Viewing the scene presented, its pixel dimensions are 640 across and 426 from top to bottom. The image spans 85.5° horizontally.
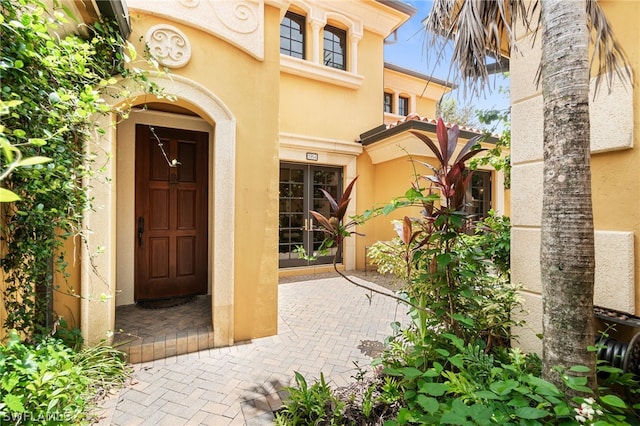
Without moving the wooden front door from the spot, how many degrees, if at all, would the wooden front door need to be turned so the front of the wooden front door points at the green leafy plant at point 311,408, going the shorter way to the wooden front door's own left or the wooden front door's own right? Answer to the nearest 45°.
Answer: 0° — it already faces it

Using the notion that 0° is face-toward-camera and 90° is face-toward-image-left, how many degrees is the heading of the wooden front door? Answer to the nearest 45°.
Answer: approximately 0°

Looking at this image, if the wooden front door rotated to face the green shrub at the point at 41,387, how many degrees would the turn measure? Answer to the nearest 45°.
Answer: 0° — it already faces it
